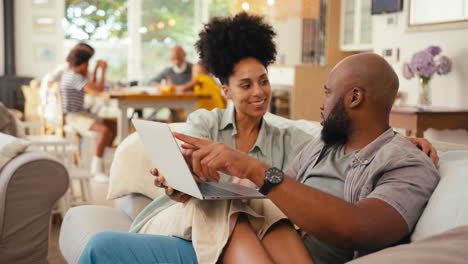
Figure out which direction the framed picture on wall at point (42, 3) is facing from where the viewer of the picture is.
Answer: facing the viewer

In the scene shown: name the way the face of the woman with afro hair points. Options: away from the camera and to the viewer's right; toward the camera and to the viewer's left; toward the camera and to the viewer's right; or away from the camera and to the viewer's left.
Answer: toward the camera and to the viewer's right

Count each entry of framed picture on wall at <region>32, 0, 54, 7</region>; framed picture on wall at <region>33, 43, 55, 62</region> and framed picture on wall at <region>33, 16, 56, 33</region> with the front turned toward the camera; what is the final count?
3

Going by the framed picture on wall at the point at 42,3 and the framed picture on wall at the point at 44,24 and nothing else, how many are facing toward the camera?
2

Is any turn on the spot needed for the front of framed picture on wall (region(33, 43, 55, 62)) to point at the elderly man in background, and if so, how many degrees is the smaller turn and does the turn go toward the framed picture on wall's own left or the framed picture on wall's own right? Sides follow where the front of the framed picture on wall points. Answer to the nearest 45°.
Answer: approximately 45° to the framed picture on wall's own left

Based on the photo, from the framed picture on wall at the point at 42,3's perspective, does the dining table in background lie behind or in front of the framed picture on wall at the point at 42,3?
in front

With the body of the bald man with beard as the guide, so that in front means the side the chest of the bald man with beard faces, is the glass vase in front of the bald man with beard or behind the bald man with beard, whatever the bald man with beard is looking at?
behind

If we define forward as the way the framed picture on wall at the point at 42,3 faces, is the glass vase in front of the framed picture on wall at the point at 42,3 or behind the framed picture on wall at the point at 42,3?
in front

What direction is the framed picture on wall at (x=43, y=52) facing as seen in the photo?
toward the camera
